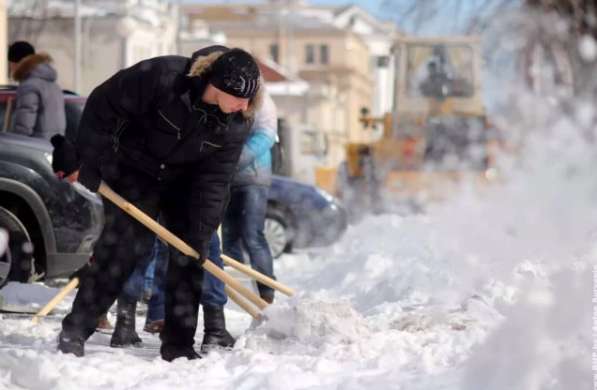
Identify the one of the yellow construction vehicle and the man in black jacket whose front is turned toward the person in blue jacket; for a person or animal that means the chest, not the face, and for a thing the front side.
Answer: the yellow construction vehicle

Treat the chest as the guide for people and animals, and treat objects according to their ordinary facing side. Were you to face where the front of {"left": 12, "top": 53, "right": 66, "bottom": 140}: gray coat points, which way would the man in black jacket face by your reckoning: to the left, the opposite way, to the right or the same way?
the opposite way

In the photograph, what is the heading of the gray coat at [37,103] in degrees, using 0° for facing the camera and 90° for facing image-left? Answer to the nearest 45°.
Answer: approximately 135°

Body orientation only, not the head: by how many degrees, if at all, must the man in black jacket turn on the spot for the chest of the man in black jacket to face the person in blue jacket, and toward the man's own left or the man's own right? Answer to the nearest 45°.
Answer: approximately 135° to the man's own left

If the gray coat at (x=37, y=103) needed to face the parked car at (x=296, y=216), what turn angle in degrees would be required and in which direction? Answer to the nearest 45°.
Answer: approximately 90° to its right

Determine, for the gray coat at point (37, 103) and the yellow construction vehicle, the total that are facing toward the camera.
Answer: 1

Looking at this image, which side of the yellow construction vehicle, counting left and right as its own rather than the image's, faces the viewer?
front
